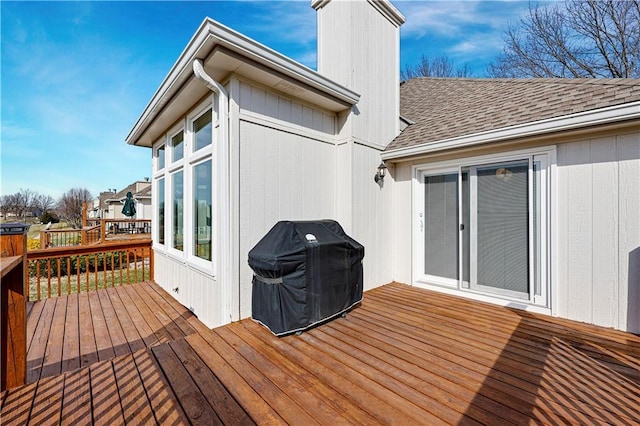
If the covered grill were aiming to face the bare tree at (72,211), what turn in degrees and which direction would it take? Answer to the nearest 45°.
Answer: approximately 180°

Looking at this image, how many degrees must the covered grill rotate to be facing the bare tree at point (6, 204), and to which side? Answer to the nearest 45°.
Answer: approximately 180°

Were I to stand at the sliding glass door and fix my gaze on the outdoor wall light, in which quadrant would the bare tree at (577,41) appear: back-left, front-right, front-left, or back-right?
back-right

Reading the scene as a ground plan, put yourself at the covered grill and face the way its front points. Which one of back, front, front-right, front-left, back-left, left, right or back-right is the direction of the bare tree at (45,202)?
back

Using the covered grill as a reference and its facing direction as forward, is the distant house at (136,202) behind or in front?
behind

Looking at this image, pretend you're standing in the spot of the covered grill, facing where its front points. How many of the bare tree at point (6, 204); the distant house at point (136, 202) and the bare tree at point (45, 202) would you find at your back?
3

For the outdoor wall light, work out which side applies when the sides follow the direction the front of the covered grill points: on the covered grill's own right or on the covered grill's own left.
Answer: on the covered grill's own left

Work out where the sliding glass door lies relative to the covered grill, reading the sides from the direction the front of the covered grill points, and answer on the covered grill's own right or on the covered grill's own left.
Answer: on the covered grill's own left

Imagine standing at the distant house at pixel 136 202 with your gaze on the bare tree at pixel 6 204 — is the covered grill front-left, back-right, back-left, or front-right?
back-left
